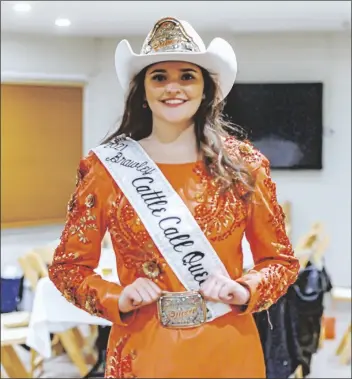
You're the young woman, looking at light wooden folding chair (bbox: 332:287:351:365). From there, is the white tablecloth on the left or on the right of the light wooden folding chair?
left

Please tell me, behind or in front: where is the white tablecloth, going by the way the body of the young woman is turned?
behind

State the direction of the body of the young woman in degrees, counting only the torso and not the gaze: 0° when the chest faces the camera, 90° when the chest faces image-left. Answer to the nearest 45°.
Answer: approximately 0°

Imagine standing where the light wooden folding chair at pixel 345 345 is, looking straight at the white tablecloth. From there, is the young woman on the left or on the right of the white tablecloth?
left

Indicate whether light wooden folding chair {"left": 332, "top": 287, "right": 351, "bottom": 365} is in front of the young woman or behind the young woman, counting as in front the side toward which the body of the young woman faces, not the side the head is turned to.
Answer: behind
